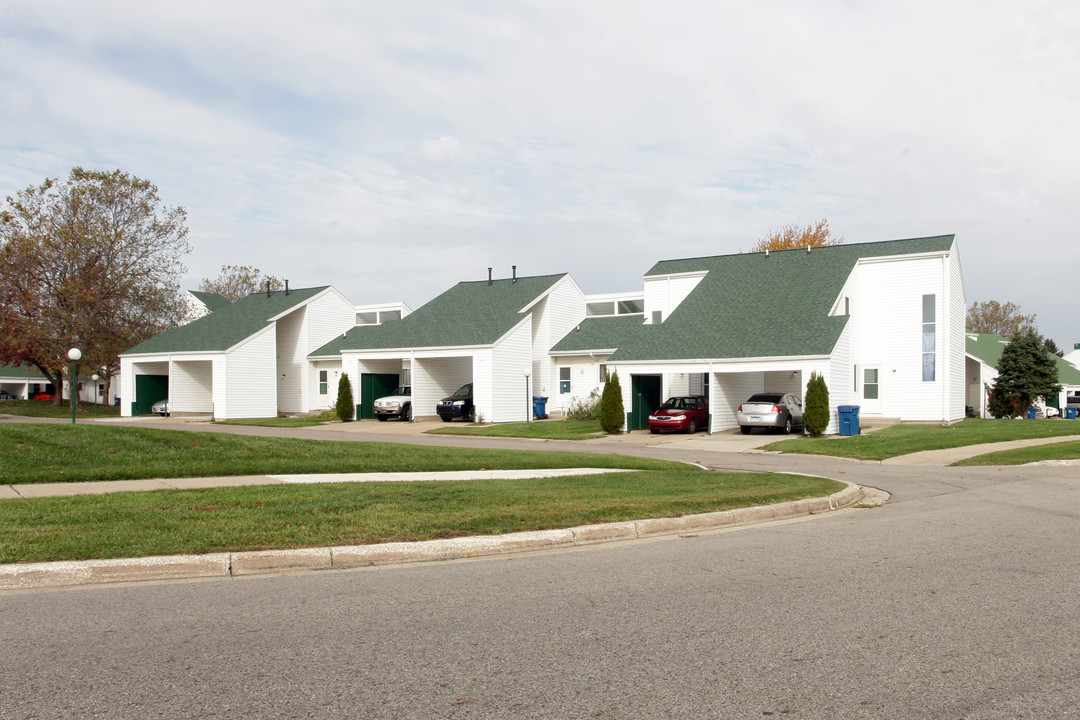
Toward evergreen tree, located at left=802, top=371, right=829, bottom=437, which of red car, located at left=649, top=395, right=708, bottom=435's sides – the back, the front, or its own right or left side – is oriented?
left

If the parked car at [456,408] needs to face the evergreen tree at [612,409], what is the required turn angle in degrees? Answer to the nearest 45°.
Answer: approximately 90° to its left

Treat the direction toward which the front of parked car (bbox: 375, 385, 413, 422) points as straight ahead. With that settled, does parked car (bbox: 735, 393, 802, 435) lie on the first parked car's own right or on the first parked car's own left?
on the first parked car's own left

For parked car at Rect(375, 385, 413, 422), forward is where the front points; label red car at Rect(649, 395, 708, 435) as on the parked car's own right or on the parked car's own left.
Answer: on the parked car's own left

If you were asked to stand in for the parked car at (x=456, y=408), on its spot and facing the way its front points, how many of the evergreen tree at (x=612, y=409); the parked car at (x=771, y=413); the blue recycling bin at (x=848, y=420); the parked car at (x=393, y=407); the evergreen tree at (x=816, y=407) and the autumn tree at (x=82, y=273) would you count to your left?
4

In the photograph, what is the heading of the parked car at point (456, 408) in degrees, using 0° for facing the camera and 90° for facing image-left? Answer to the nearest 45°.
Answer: approximately 45°

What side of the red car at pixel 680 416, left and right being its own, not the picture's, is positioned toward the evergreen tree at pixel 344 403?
right

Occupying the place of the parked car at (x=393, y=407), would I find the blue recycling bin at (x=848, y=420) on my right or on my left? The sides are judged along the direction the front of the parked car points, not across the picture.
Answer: on my left

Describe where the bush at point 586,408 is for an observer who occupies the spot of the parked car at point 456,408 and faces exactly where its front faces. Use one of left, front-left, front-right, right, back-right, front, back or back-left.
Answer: back-left

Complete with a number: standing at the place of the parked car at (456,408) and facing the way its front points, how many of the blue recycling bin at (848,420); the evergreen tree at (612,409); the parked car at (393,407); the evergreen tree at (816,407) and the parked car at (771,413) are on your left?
4
